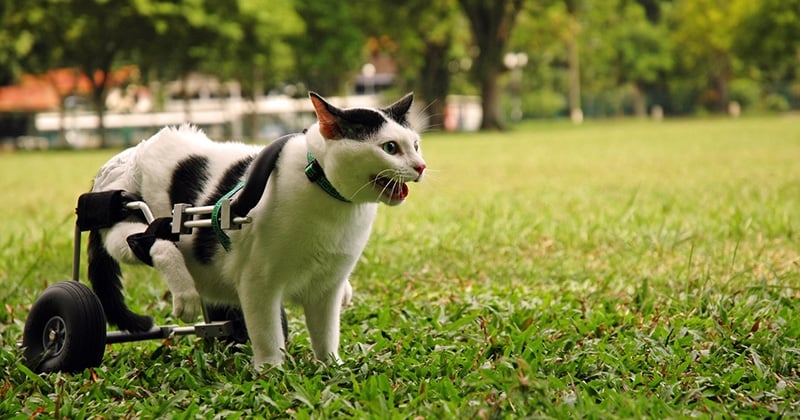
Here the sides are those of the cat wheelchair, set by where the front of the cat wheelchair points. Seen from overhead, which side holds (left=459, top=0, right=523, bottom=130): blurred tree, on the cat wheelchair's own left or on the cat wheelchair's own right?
on the cat wheelchair's own left

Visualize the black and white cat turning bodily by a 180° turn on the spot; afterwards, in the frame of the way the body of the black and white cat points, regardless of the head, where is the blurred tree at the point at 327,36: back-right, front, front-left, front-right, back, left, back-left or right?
front-right

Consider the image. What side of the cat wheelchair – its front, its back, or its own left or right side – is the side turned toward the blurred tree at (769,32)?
left

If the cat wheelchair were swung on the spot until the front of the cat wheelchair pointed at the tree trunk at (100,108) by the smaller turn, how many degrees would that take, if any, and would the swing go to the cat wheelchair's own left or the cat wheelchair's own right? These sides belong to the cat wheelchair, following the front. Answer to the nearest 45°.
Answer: approximately 135° to the cat wheelchair's own left

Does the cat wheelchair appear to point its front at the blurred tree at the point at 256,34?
no

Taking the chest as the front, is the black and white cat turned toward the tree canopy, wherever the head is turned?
no

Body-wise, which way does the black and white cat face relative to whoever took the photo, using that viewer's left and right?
facing the viewer and to the right of the viewer

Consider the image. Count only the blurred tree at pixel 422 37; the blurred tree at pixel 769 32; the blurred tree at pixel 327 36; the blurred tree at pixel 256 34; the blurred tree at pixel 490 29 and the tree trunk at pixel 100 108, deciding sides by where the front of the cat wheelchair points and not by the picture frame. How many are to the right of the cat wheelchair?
0

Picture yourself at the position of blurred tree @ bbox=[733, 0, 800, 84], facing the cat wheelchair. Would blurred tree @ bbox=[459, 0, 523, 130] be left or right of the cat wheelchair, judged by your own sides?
right

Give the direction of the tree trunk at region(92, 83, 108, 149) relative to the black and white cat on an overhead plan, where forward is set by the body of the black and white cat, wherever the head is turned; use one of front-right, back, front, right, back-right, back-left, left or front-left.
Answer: back-left

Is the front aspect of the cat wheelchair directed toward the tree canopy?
no

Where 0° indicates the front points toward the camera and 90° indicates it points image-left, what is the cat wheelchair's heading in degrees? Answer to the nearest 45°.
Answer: approximately 315°

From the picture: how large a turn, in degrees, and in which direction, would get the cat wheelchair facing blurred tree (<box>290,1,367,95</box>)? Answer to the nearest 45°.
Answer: approximately 135° to its left
